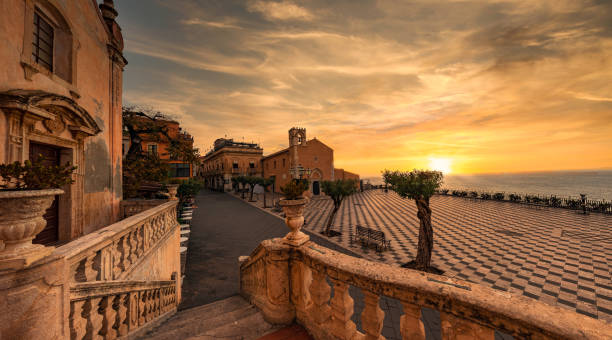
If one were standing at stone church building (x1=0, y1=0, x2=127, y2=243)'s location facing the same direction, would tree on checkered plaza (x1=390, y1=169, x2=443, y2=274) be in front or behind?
in front

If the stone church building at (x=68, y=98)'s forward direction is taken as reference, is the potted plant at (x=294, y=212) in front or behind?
in front

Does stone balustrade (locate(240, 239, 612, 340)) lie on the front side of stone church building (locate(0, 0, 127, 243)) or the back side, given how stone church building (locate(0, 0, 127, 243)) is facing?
on the front side

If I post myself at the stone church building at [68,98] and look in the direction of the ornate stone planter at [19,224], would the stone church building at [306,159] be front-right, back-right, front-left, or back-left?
back-left

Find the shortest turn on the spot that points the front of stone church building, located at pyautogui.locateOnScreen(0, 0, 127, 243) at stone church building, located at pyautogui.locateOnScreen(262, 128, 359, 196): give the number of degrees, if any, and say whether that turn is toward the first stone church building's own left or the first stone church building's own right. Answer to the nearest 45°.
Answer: approximately 90° to the first stone church building's own left

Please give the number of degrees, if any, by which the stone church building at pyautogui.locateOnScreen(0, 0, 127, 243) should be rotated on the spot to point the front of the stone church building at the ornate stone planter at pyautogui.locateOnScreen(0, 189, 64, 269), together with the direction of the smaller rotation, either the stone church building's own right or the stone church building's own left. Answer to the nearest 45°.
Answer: approximately 45° to the stone church building's own right

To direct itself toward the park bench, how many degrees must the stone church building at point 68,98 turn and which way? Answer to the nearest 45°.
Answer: approximately 45° to its left

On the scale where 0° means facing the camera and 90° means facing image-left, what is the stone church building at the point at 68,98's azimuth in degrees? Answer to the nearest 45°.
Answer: approximately 315°

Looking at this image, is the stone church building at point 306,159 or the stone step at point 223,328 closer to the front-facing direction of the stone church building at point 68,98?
the stone step

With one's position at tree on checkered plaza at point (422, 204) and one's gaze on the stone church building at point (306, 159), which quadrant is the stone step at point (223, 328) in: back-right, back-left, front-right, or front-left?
back-left
